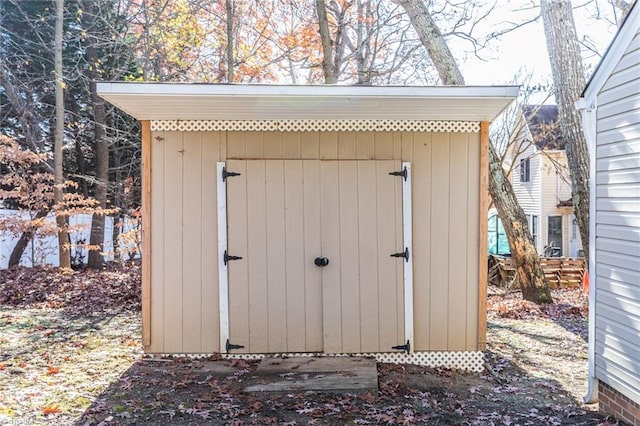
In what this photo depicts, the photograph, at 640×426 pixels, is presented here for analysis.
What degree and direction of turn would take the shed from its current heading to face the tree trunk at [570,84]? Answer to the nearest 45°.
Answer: approximately 135° to its left

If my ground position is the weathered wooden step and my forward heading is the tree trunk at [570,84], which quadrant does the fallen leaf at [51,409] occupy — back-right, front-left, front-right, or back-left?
back-left

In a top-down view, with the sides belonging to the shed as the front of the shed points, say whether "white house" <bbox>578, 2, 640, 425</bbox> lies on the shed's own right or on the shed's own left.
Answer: on the shed's own left

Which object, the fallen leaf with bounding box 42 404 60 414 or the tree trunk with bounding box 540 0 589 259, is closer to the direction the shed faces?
the fallen leaf

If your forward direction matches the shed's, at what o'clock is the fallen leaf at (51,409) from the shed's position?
The fallen leaf is roughly at 2 o'clock from the shed.

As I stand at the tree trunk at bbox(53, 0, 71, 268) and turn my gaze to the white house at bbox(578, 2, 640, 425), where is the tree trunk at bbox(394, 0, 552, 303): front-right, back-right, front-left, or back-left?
front-left

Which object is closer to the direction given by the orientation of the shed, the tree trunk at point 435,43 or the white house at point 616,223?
the white house

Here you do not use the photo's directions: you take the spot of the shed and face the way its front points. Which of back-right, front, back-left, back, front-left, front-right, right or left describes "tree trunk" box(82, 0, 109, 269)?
back-right

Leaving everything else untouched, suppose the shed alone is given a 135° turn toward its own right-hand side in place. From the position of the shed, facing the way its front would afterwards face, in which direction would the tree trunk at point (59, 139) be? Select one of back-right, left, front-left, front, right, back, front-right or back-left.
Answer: front

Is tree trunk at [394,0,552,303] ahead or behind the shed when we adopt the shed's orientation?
behind

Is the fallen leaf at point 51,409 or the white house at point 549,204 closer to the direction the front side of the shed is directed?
the fallen leaf

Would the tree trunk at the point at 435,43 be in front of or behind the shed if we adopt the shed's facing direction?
behind

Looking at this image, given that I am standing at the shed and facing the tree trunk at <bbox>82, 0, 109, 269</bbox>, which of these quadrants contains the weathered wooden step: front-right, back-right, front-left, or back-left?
back-left

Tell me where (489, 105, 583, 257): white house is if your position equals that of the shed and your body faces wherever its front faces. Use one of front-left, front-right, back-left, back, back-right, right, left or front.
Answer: back-left

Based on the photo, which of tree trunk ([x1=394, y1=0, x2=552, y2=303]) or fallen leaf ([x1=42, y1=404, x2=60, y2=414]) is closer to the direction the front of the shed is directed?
the fallen leaf

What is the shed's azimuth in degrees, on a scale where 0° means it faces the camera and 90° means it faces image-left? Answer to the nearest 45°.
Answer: approximately 0°
